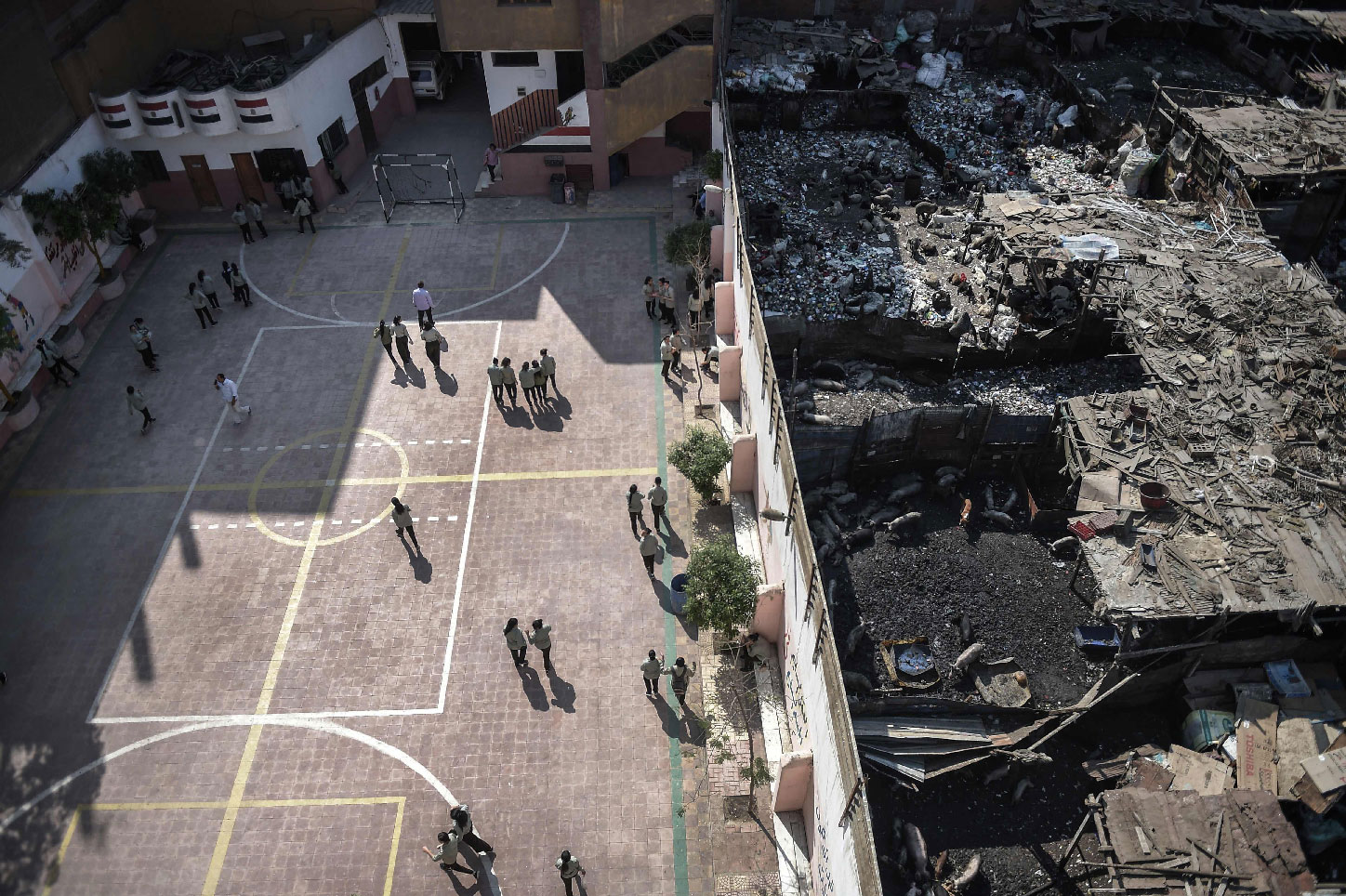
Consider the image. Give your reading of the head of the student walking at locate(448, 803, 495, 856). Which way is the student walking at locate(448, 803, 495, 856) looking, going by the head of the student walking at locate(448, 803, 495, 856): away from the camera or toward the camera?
away from the camera

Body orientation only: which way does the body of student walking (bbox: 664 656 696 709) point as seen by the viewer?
away from the camera

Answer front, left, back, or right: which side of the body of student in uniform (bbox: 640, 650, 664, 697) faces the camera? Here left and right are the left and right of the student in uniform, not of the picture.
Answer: back

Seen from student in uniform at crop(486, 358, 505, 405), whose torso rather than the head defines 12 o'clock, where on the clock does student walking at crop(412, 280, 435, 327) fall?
The student walking is roughly at 11 o'clock from the student in uniform.

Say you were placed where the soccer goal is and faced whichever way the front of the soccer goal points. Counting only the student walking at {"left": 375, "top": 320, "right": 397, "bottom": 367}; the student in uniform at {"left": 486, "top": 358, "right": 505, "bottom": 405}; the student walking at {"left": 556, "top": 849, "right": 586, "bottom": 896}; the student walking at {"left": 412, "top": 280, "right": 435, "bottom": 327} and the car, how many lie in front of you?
4

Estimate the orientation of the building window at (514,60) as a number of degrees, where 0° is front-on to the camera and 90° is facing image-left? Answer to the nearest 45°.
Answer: approximately 0°

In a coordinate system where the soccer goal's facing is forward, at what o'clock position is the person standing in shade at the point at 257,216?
The person standing in shade is roughly at 2 o'clock from the soccer goal.

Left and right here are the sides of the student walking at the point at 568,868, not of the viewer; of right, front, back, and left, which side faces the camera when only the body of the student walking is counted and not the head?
back

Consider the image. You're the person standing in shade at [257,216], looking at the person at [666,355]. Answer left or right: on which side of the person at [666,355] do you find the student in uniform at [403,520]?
right

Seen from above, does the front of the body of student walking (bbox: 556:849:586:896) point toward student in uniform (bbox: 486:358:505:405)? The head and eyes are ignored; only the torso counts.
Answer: yes
